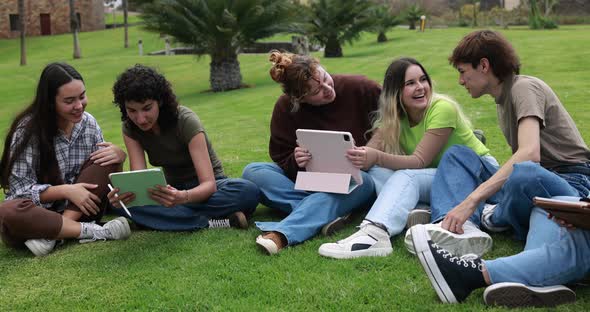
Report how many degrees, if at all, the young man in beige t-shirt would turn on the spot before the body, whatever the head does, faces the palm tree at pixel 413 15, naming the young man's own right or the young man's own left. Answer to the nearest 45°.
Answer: approximately 90° to the young man's own right

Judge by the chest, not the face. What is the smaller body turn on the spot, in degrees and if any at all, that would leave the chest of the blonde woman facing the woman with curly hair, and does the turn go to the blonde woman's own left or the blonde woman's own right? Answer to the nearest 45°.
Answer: approximately 45° to the blonde woman's own right

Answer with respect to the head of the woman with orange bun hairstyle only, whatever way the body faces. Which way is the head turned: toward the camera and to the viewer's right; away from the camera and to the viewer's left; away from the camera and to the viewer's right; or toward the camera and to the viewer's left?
toward the camera and to the viewer's right

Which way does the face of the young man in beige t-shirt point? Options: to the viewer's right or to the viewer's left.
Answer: to the viewer's left

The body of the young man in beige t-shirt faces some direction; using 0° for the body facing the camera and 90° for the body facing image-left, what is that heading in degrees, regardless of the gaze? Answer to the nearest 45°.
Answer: approximately 90°

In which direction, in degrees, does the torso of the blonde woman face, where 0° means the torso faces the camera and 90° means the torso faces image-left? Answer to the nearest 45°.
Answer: approximately 45°

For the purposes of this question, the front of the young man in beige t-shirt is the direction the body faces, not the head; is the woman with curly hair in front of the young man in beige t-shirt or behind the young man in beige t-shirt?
in front

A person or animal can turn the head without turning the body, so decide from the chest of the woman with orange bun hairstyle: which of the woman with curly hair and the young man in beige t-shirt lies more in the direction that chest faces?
the young man in beige t-shirt

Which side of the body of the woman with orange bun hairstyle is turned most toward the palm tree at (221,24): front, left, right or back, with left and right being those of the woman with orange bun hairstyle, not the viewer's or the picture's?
back

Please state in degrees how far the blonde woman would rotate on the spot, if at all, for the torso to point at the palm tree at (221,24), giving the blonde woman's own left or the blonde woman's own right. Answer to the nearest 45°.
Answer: approximately 135° to the blonde woman's own right

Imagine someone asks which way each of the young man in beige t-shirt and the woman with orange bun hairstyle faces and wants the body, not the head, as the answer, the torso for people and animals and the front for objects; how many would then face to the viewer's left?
1

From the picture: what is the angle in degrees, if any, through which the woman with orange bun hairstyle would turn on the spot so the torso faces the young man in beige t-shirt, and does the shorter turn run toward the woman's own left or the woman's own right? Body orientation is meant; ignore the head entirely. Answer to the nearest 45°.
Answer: approximately 45° to the woman's own left

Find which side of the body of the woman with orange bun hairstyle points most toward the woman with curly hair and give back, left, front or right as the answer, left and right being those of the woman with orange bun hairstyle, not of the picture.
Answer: right
